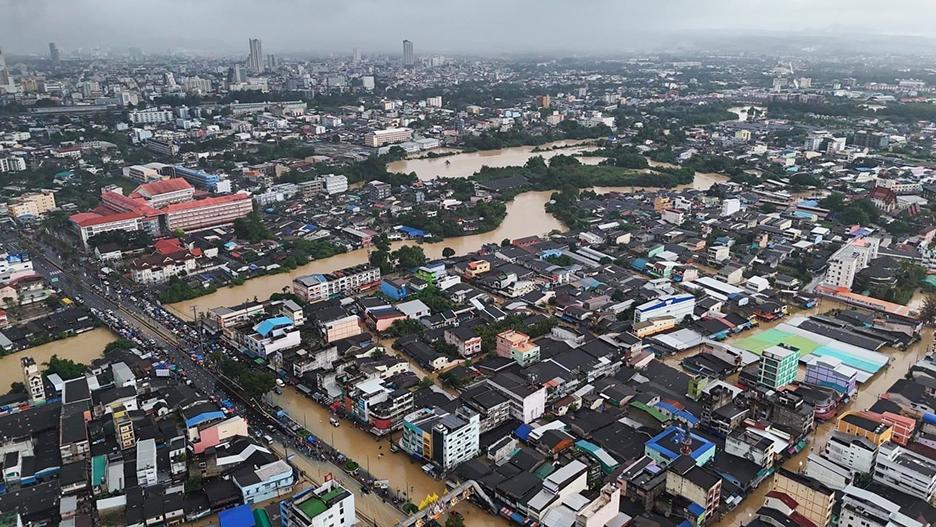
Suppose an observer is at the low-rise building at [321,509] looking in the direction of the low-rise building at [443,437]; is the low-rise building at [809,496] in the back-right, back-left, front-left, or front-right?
front-right

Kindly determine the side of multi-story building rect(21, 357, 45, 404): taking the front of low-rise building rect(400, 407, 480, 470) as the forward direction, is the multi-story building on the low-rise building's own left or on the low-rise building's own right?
on the low-rise building's own right

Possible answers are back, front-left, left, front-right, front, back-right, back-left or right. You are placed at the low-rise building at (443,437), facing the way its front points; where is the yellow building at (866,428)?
back-left

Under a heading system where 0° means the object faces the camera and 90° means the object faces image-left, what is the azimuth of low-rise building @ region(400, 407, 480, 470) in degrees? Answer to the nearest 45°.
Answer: approximately 45°

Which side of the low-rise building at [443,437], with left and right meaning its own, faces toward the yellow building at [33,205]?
right

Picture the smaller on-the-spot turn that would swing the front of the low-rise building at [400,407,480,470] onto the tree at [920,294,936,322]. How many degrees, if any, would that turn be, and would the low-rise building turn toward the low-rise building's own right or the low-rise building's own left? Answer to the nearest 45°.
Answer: approximately 180°

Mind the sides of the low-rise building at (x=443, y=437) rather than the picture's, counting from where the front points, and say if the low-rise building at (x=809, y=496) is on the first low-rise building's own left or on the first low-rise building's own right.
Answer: on the first low-rise building's own left

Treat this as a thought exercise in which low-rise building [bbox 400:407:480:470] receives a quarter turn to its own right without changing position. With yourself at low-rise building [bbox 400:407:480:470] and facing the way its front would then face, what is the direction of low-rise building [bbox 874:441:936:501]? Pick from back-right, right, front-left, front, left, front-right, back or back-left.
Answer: back-right

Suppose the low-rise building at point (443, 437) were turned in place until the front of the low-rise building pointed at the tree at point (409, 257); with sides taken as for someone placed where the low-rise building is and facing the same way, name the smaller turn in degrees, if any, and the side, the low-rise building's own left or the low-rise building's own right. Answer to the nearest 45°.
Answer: approximately 135° to the low-rise building's own right

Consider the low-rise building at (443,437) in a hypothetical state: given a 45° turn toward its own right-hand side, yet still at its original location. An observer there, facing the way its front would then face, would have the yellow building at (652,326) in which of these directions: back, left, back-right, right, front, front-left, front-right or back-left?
back-right

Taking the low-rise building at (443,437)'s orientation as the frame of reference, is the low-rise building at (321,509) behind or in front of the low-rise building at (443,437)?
in front

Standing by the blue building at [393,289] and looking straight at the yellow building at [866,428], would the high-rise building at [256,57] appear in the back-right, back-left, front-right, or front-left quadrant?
back-left
